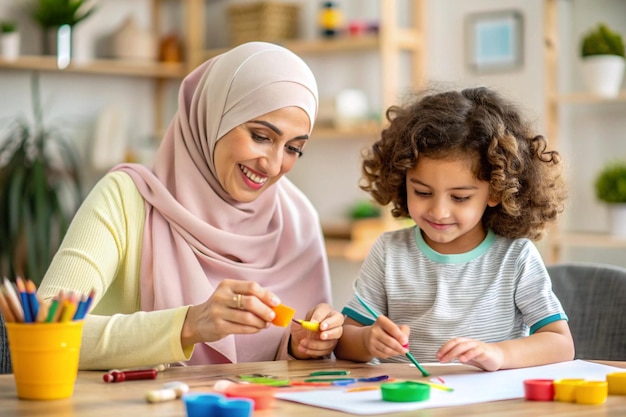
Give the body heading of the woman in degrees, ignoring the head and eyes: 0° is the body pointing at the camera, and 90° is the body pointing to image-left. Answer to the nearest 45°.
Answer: approximately 315°

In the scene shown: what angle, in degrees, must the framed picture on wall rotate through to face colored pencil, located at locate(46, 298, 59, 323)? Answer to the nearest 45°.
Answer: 0° — it already faces it

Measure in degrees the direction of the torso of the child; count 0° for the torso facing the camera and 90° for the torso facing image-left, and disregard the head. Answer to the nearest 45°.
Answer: approximately 0°

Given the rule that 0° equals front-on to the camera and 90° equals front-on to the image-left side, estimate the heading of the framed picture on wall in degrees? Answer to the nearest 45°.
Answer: approximately 0°

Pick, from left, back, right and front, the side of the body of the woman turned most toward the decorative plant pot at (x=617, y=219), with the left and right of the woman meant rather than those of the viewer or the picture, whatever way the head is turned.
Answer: left

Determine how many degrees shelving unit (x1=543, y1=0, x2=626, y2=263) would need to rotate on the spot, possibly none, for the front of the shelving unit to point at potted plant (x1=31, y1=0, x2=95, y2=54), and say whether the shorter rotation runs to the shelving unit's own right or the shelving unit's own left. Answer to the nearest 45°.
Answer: approximately 90° to the shelving unit's own right
